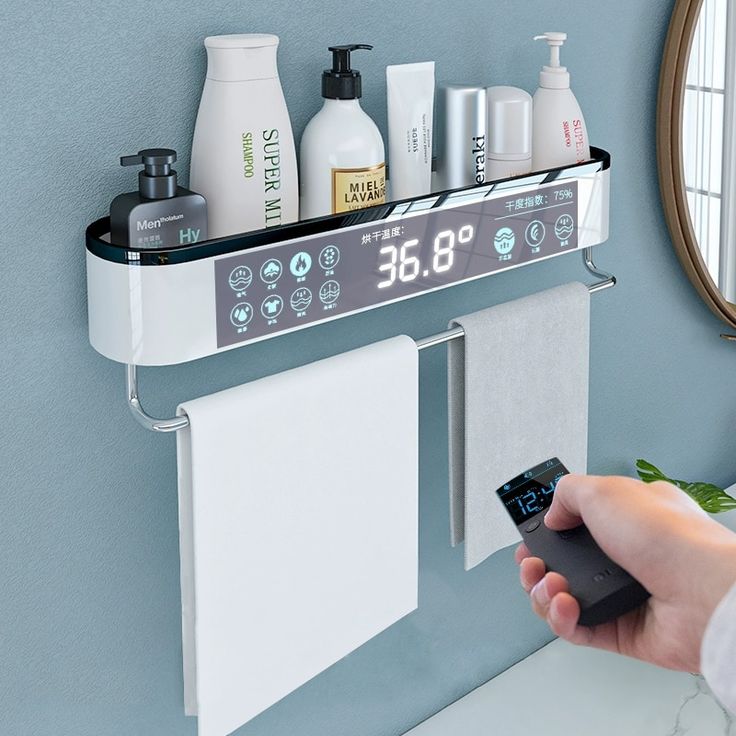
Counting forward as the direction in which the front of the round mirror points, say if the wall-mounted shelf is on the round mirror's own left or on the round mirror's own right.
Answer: on the round mirror's own right

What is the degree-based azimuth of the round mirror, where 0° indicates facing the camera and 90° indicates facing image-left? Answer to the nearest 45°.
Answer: approximately 315°

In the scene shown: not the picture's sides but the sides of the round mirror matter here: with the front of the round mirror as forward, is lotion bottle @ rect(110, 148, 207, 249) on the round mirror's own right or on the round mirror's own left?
on the round mirror's own right
